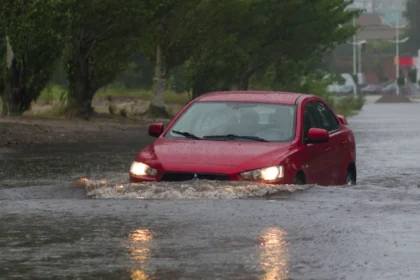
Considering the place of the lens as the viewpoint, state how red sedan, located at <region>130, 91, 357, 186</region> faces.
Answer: facing the viewer and to the left of the viewer

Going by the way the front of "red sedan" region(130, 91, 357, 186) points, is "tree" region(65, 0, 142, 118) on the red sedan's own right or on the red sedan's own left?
on the red sedan's own right

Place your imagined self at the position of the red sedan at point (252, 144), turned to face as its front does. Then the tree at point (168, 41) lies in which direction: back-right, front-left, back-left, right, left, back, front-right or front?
back-right

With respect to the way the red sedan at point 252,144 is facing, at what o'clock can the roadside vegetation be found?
The roadside vegetation is roughly at 4 o'clock from the red sedan.
